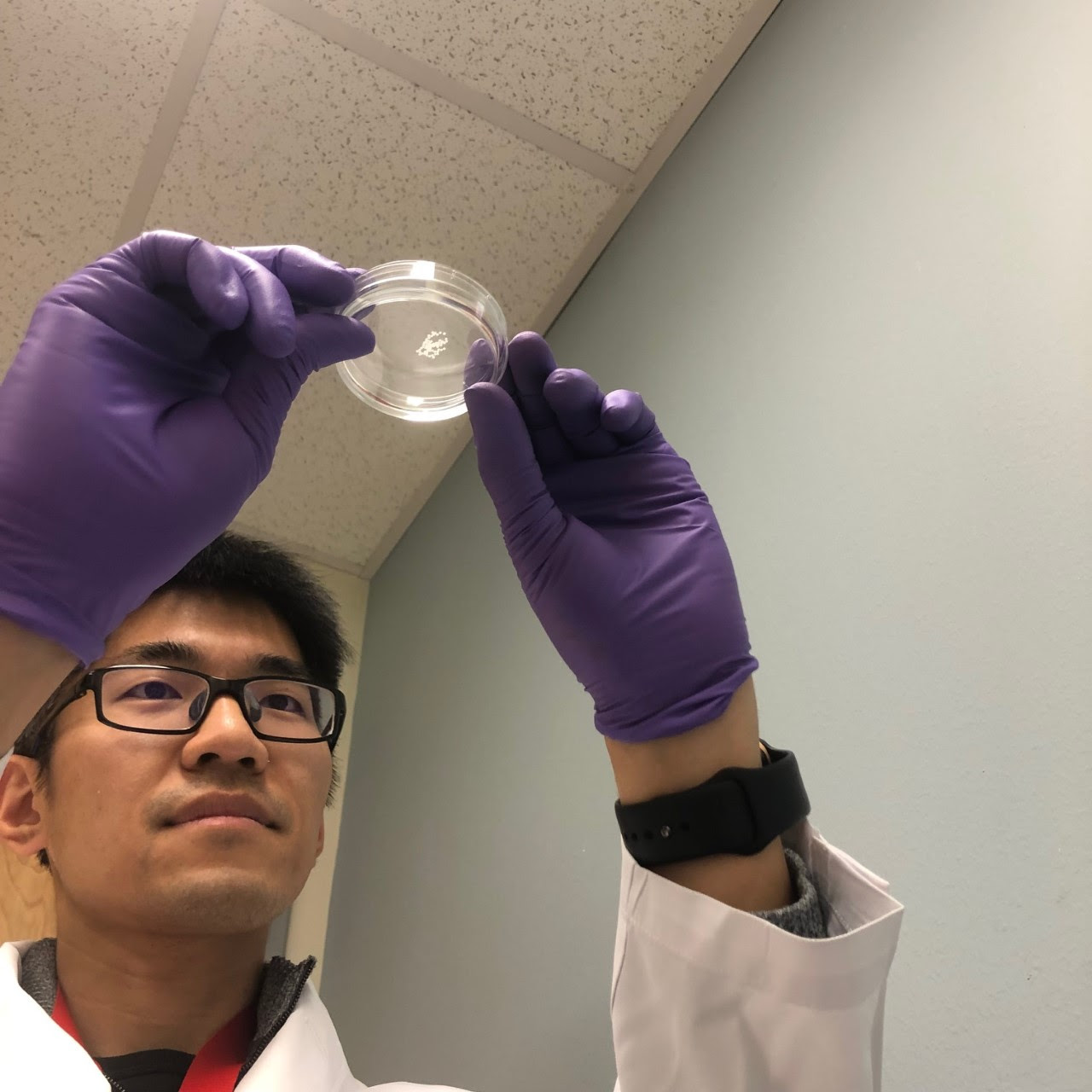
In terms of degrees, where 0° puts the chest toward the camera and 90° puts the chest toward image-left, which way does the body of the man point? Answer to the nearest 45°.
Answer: approximately 315°
